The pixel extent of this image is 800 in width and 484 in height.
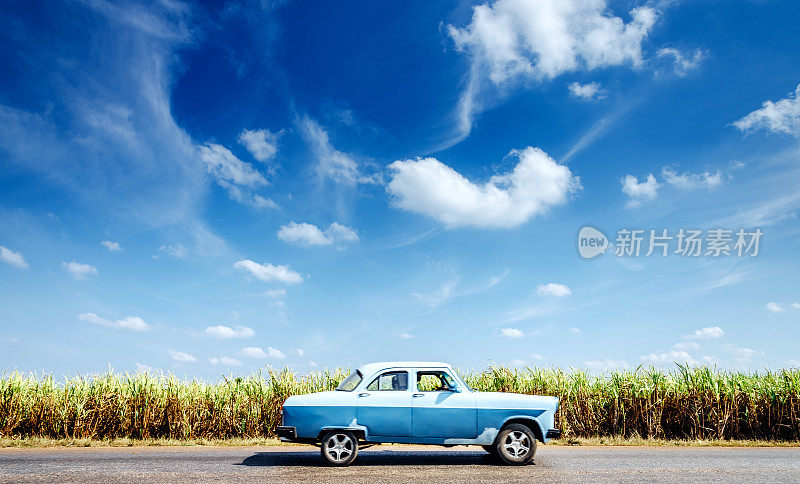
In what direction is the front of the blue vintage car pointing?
to the viewer's right
